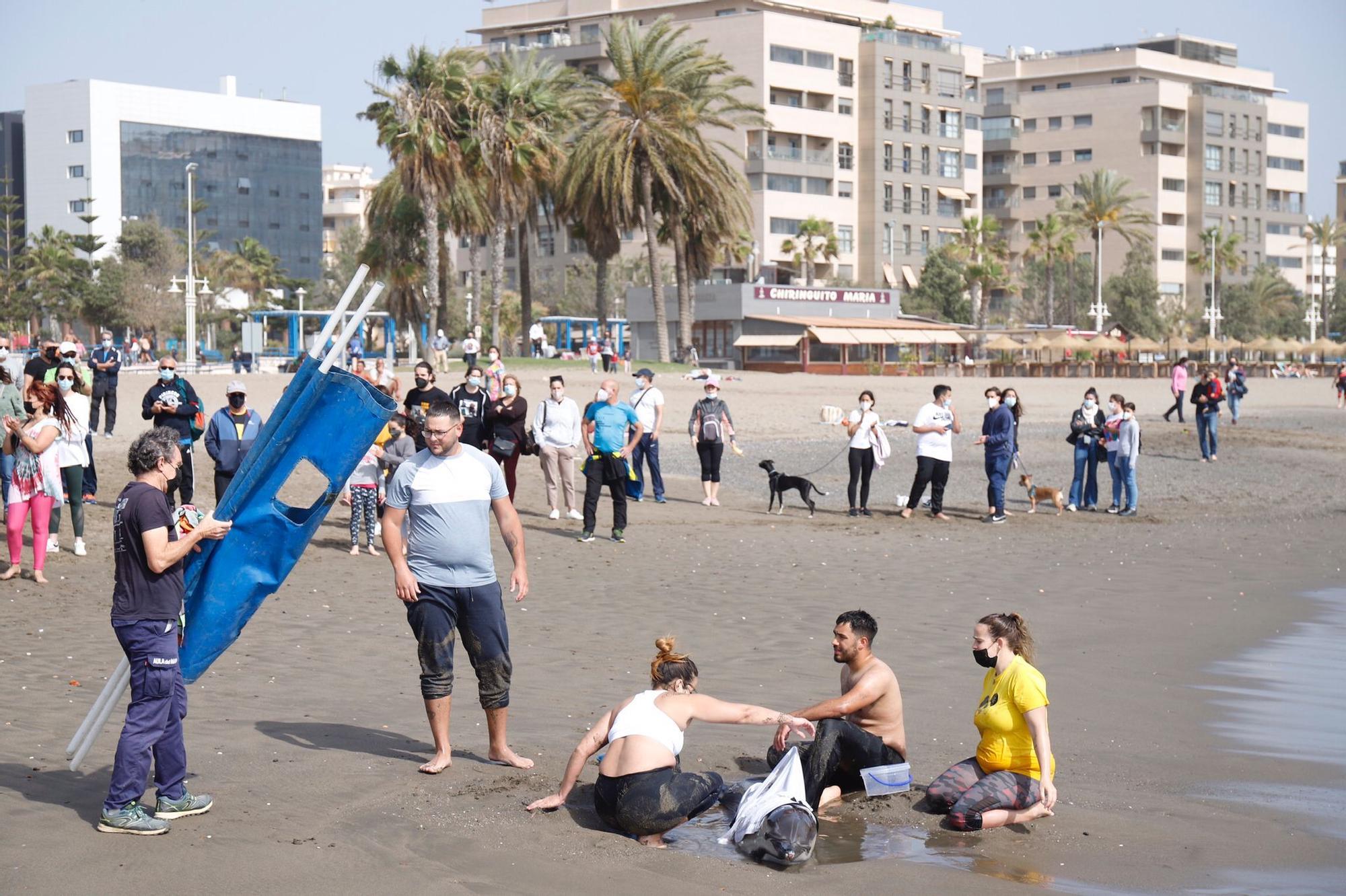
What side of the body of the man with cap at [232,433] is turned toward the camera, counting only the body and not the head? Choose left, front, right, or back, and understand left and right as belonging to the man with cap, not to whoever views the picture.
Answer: front

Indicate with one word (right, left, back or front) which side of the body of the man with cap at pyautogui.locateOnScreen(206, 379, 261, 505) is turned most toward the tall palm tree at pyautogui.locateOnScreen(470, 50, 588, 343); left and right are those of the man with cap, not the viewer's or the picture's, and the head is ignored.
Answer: back

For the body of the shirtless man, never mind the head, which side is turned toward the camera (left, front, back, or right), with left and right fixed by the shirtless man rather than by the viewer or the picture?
left

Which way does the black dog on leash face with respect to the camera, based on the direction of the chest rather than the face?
to the viewer's left

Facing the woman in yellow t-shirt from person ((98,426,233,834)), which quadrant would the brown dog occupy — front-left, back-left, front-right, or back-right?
front-left

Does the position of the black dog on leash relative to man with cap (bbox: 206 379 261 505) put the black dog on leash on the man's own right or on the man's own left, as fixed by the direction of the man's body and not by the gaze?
on the man's own left

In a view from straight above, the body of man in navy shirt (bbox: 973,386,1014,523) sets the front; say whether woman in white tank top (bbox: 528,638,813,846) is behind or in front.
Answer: in front

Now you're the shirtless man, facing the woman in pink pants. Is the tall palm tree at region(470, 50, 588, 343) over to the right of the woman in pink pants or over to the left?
right

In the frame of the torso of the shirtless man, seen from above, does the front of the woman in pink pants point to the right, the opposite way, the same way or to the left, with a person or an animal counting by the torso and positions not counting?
to the left

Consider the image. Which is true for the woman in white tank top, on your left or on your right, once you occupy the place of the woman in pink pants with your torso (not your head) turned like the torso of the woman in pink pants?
on your left
